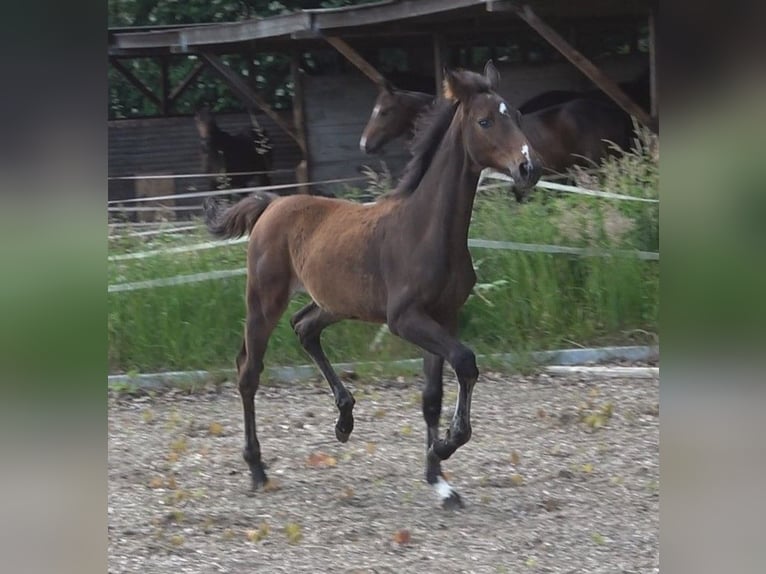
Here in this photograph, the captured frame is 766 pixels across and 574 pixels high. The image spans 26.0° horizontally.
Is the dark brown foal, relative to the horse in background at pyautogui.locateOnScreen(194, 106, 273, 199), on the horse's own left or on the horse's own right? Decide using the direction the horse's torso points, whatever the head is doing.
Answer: on the horse's own left

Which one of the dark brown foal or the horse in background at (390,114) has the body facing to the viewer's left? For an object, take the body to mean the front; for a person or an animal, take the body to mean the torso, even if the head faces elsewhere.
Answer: the horse in background

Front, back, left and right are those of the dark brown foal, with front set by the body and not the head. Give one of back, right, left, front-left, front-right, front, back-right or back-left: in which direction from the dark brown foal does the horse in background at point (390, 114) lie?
back-left

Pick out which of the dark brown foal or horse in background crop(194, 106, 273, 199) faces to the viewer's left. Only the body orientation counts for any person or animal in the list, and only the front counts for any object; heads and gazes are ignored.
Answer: the horse in background

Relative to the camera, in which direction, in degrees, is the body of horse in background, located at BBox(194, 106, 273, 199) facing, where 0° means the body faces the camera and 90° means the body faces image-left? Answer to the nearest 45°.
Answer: approximately 90°

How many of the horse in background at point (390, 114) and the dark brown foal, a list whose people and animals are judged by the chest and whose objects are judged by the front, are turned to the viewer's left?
1

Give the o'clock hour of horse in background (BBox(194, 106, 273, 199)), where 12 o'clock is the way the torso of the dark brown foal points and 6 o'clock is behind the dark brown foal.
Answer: The horse in background is roughly at 7 o'clock from the dark brown foal.

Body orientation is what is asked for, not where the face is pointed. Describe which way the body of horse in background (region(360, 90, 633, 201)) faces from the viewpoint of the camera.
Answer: to the viewer's left

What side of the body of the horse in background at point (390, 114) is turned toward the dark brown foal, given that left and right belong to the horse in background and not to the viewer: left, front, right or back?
left

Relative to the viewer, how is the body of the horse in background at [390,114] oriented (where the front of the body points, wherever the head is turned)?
to the viewer's left
